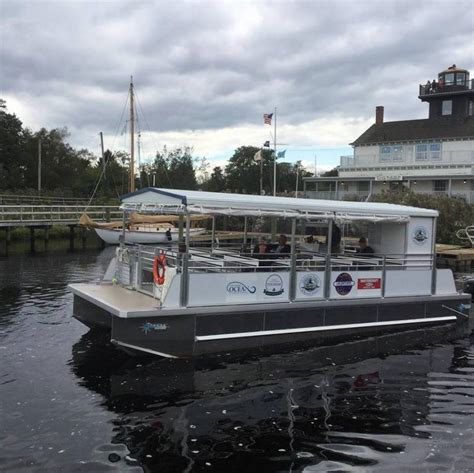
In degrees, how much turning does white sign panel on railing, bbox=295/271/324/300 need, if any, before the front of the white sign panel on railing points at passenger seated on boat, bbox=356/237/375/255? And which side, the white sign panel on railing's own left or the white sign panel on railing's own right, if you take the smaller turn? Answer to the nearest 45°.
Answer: approximately 135° to the white sign panel on railing's own left

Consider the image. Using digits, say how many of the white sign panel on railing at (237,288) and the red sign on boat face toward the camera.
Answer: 2

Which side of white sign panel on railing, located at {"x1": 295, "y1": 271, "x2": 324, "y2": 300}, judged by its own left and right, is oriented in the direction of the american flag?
back

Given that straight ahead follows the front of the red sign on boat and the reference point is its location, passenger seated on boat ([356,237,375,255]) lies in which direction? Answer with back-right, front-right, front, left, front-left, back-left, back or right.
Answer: back

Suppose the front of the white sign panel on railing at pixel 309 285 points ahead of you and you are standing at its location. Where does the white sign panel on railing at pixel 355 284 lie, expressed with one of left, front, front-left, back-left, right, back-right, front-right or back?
back-left

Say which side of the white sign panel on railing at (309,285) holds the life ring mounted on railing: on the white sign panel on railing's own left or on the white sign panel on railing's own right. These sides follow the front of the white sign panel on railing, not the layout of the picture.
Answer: on the white sign panel on railing's own right

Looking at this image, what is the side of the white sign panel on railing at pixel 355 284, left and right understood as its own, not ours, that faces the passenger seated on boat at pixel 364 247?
back

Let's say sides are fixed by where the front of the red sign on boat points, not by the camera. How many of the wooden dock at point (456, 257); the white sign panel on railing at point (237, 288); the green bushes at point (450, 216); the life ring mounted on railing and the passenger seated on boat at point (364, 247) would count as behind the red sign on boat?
3

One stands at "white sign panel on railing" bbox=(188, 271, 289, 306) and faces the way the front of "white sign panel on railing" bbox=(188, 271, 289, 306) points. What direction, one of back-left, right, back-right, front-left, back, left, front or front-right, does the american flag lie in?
back

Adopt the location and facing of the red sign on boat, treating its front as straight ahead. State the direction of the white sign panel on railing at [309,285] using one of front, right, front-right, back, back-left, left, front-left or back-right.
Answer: front-right
